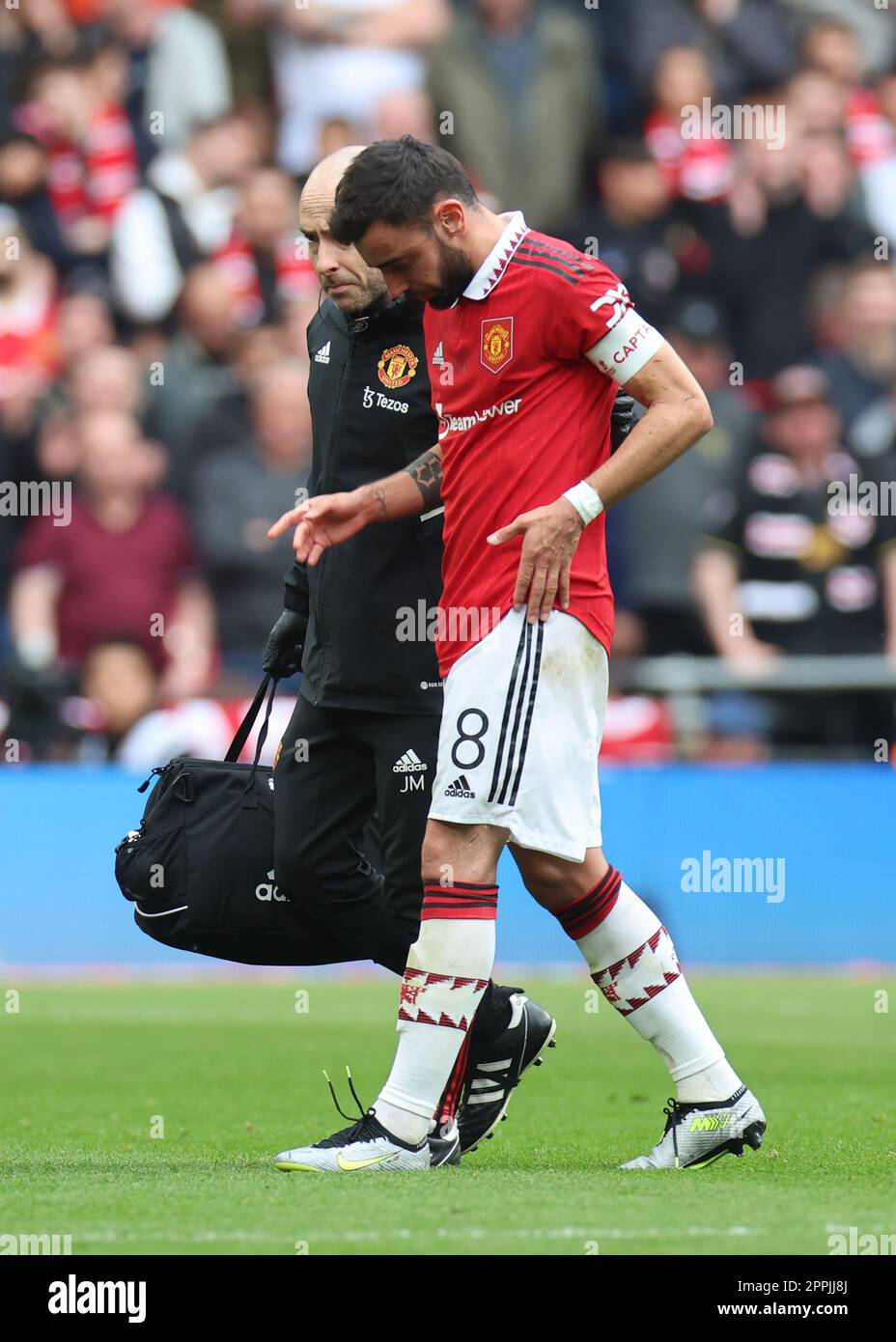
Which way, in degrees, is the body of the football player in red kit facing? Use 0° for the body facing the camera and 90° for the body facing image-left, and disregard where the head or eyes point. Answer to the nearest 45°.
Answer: approximately 45°
